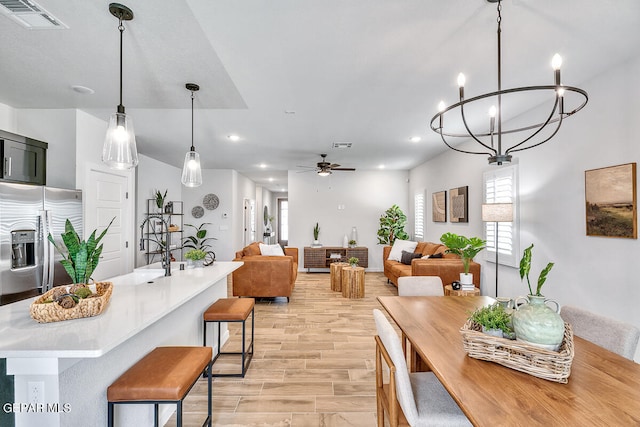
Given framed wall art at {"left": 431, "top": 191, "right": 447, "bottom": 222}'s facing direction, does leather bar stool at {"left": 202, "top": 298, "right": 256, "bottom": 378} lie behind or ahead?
ahead

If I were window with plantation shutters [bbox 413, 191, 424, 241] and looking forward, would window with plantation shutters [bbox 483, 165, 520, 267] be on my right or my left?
on my left

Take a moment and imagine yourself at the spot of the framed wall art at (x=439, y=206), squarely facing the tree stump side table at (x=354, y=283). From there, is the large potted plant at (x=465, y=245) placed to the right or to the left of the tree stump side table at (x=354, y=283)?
left

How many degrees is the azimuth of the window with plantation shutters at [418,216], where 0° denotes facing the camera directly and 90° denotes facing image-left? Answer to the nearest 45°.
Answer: approximately 45°

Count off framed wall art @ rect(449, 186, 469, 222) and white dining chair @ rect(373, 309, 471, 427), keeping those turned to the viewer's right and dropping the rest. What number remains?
1

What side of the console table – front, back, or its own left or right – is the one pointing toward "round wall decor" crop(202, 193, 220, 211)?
right

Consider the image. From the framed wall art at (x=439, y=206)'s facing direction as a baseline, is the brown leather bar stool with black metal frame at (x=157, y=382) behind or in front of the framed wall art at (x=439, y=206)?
in front
